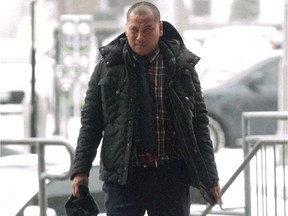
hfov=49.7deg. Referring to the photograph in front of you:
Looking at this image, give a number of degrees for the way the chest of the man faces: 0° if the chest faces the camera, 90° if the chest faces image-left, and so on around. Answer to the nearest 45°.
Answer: approximately 0°

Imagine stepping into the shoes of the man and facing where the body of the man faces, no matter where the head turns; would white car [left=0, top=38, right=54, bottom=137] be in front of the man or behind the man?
behind
